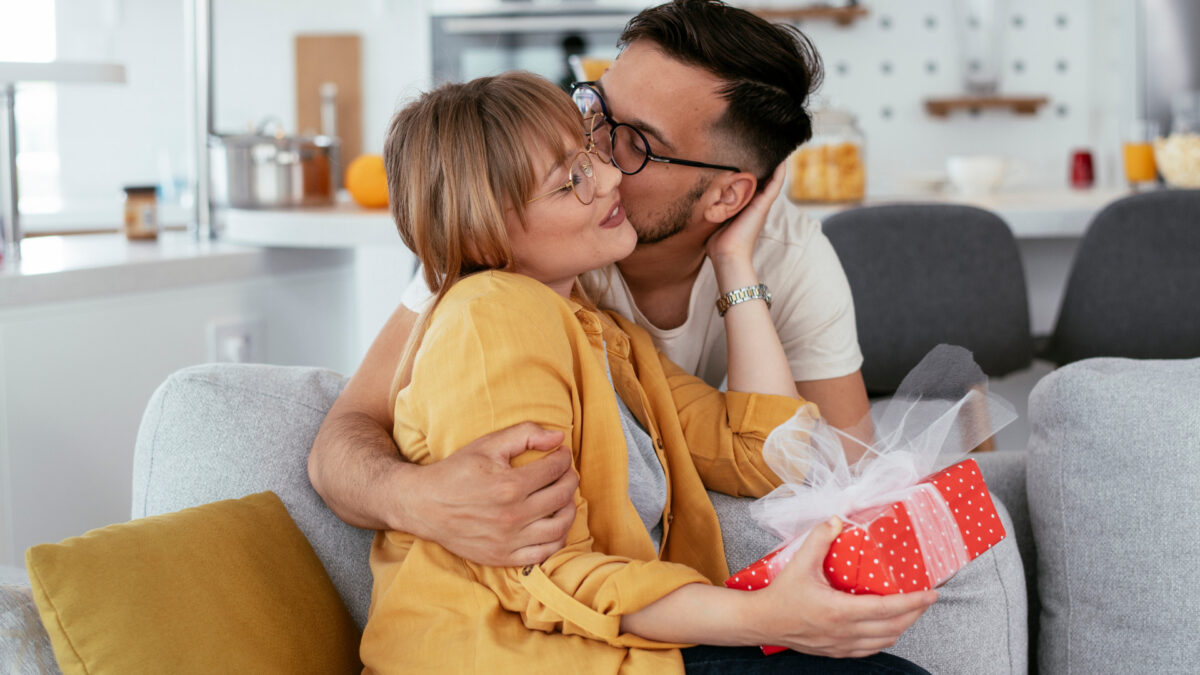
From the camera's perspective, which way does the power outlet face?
toward the camera

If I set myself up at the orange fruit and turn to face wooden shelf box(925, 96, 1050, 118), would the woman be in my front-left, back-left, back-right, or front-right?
back-right

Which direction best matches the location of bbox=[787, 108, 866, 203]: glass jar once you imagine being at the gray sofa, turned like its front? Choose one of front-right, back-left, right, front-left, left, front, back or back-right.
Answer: back

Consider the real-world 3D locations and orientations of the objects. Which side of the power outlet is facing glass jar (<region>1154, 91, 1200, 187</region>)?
left

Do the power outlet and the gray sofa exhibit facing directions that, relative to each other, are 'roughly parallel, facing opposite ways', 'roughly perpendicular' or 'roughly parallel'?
roughly parallel

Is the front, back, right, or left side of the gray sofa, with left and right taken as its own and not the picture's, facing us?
front

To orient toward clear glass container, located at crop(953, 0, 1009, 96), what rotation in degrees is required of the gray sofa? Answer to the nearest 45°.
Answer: approximately 180°

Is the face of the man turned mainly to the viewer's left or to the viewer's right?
to the viewer's left

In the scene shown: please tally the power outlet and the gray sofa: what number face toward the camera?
2

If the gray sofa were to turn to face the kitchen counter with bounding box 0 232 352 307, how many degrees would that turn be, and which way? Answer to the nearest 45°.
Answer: approximately 135° to its right

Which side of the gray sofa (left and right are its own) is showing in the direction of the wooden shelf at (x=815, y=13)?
back

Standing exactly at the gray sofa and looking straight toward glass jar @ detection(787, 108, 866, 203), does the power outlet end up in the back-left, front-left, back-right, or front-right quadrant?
front-left

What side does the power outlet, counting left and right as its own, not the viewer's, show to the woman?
front
